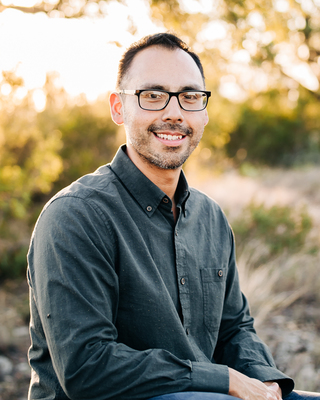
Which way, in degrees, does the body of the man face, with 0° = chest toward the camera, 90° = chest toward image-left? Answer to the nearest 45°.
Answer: approximately 315°
